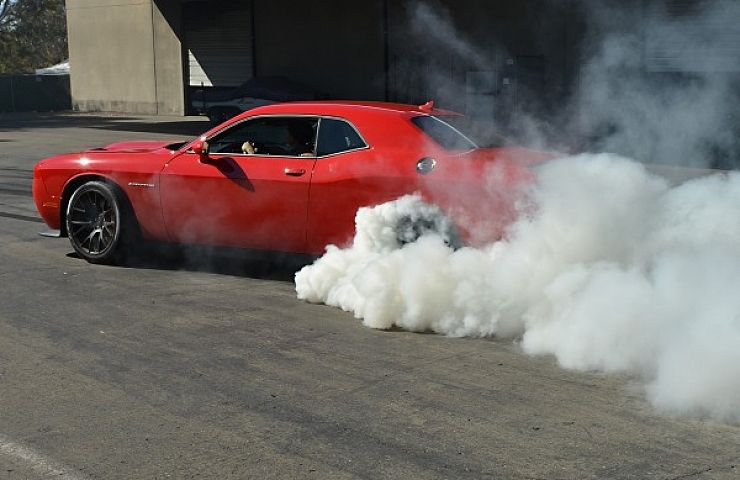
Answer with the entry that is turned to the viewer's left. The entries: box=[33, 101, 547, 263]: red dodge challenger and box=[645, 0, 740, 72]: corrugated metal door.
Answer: the red dodge challenger

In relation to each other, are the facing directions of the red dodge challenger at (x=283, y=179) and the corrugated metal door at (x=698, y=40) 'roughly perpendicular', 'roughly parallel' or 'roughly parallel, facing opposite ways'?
roughly perpendicular

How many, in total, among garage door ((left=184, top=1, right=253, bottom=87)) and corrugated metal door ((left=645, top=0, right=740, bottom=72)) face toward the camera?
2

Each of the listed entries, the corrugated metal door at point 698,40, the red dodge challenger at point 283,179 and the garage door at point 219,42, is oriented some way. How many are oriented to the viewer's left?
1

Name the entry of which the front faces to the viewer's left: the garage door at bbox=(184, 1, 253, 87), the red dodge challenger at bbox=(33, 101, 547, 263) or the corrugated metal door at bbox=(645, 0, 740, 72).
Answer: the red dodge challenger

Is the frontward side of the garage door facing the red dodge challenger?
yes

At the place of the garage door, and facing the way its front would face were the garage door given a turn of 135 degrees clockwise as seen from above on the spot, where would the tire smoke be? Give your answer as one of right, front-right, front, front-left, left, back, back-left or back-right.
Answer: back-left

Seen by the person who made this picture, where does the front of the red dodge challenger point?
facing to the left of the viewer

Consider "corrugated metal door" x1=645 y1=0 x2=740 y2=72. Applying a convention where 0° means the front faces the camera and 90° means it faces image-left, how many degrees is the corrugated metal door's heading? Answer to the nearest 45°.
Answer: approximately 0°

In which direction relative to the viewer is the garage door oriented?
toward the camera
